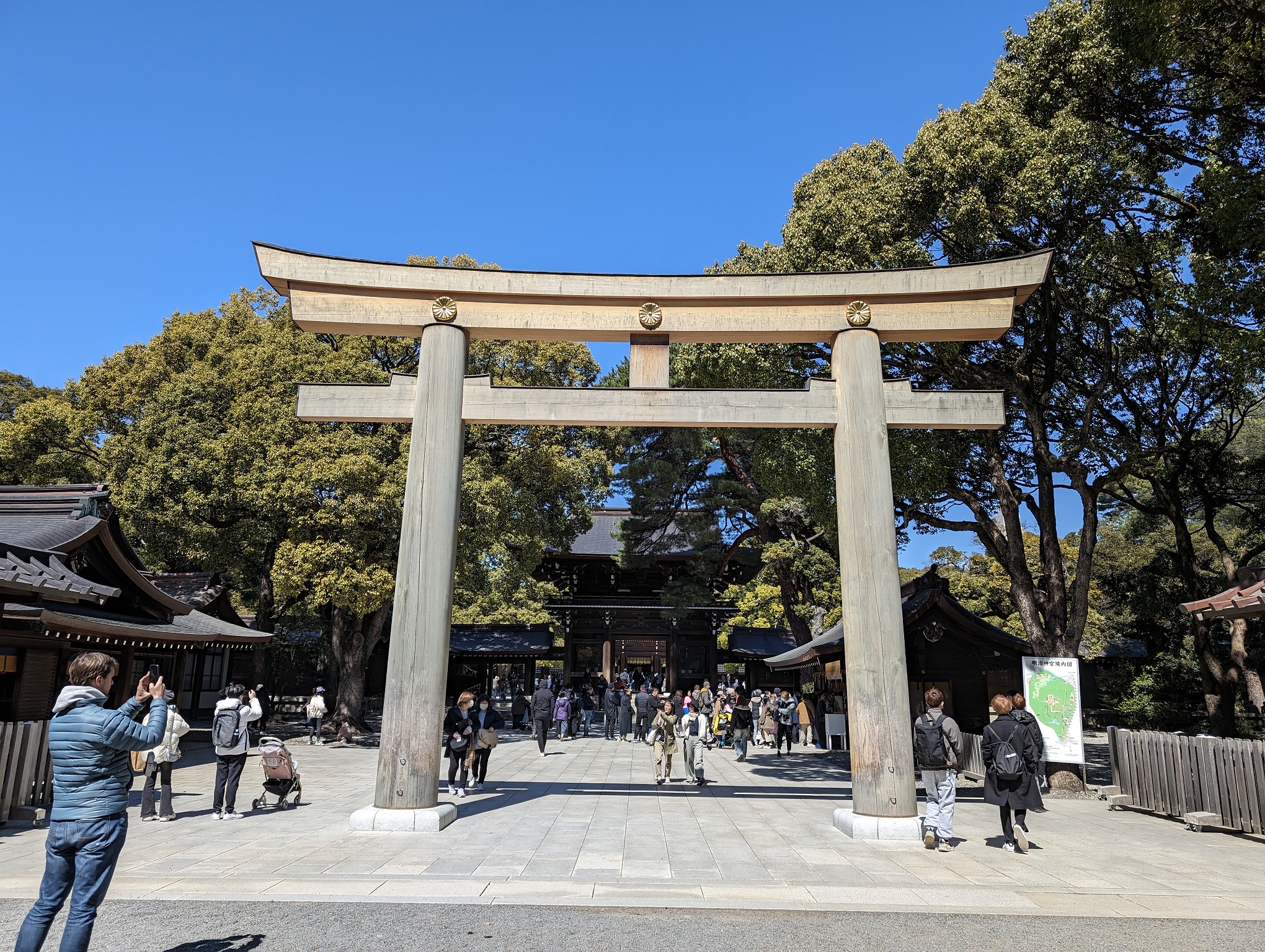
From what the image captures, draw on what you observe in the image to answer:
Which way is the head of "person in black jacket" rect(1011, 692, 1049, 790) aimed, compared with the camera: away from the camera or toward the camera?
away from the camera

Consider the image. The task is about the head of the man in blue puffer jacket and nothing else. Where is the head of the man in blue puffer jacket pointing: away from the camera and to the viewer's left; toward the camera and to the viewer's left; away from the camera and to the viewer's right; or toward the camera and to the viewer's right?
away from the camera and to the viewer's right

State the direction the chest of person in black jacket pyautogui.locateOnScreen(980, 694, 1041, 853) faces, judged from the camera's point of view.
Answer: away from the camera

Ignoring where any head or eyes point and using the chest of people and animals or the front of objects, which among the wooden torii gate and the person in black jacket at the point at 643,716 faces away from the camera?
the person in black jacket

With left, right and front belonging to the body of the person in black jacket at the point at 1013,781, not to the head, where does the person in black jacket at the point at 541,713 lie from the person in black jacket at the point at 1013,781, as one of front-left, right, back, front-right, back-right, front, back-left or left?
front-left

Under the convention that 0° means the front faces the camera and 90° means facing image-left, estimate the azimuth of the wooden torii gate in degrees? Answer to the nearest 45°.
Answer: approximately 0°

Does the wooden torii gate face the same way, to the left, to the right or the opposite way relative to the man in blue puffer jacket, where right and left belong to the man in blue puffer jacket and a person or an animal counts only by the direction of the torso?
the opposite way

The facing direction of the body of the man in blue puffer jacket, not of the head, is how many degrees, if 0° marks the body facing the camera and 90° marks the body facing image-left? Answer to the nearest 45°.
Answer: approximately 225°

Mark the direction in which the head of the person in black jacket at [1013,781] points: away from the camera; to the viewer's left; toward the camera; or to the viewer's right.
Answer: away from the camera

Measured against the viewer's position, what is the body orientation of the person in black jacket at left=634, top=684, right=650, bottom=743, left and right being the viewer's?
facing away from the viewer
